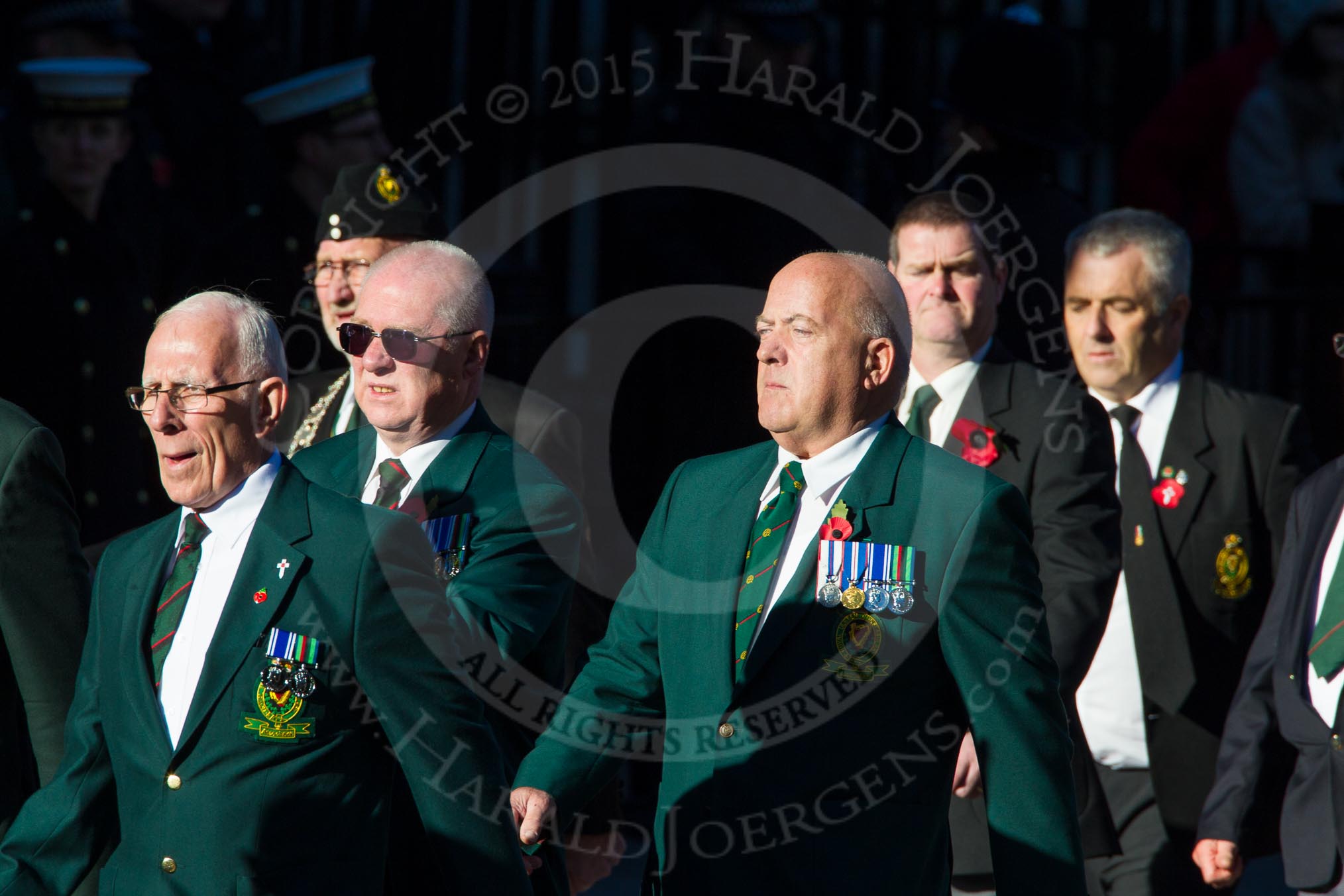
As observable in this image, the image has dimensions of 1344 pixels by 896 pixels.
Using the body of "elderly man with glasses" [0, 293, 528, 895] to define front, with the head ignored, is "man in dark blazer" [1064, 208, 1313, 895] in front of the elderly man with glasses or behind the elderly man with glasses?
behind

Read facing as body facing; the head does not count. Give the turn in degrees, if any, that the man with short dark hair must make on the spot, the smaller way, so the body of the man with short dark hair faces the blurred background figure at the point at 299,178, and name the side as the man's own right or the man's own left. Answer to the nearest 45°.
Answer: approximately 90° to the man's own right

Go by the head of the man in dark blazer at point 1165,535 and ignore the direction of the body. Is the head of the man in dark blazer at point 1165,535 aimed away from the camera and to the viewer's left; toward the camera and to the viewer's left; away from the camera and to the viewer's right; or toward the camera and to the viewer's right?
toward the camera and to the viewer's left

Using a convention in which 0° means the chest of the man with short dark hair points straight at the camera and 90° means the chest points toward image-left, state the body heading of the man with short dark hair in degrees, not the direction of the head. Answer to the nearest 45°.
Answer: approximately 45°

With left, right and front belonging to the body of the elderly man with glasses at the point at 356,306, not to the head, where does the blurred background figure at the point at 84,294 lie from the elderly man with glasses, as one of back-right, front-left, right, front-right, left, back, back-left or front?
right

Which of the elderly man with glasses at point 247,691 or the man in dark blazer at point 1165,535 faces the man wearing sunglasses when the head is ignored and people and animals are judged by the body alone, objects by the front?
the man in dark blazer

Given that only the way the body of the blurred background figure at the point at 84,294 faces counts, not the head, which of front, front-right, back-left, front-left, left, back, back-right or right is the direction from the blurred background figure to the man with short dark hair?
front-left

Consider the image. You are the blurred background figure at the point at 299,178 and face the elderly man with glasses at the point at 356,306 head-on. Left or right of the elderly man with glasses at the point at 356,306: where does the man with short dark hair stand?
left

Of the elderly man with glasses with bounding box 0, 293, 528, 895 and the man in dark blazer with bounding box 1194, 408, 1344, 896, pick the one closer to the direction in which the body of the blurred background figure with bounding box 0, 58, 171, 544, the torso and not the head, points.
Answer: the elderly man with glasses

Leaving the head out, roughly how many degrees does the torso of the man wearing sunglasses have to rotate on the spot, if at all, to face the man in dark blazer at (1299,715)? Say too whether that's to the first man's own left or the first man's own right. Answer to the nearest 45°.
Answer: approximately 135° to the first man's own left

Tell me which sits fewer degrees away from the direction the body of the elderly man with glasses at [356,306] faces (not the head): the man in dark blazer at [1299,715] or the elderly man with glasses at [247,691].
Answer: the elderly man with glasses
